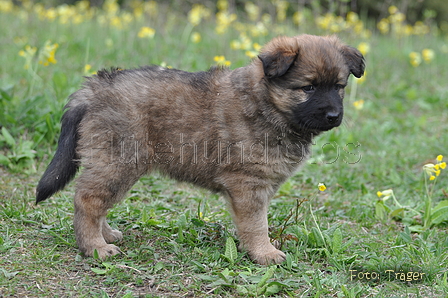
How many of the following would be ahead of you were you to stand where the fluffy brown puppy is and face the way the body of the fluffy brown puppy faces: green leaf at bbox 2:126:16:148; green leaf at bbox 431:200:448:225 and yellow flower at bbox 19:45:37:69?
1

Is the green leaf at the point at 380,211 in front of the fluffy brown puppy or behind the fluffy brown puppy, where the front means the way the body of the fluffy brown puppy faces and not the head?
in front

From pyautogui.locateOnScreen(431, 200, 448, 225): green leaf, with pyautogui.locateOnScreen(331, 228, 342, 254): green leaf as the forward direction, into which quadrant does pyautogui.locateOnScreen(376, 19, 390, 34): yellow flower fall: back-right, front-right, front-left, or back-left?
back-right

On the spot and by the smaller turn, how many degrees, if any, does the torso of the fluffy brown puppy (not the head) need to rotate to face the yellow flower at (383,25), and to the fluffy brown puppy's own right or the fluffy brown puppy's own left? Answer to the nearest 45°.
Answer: approximately 45° to the fluffy brown puppy's own left

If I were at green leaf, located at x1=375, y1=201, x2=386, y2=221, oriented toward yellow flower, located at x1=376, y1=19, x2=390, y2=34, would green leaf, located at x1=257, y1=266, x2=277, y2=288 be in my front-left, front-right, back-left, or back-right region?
back-left

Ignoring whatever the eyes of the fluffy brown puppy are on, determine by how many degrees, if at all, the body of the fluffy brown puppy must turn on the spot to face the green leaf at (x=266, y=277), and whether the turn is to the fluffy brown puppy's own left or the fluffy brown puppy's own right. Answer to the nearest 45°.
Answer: approximately 90° to the fluffy brown puppy's own right

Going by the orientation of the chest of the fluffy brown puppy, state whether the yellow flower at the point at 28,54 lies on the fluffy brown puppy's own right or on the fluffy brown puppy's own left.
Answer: on the fluffy brown puppy's own left

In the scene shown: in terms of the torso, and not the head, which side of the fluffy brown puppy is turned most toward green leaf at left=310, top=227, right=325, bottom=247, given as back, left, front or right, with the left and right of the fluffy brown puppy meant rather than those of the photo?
front

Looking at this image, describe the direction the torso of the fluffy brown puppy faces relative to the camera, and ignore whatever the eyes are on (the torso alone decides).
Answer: to the viewer's right

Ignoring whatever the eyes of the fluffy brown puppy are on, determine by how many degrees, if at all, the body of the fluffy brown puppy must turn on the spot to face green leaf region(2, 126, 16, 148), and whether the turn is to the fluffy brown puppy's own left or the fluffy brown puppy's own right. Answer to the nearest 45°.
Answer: approximately 135° to the fluffy brown puppy's own left

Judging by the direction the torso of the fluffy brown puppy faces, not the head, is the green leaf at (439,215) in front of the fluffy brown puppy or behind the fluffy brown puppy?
in front
